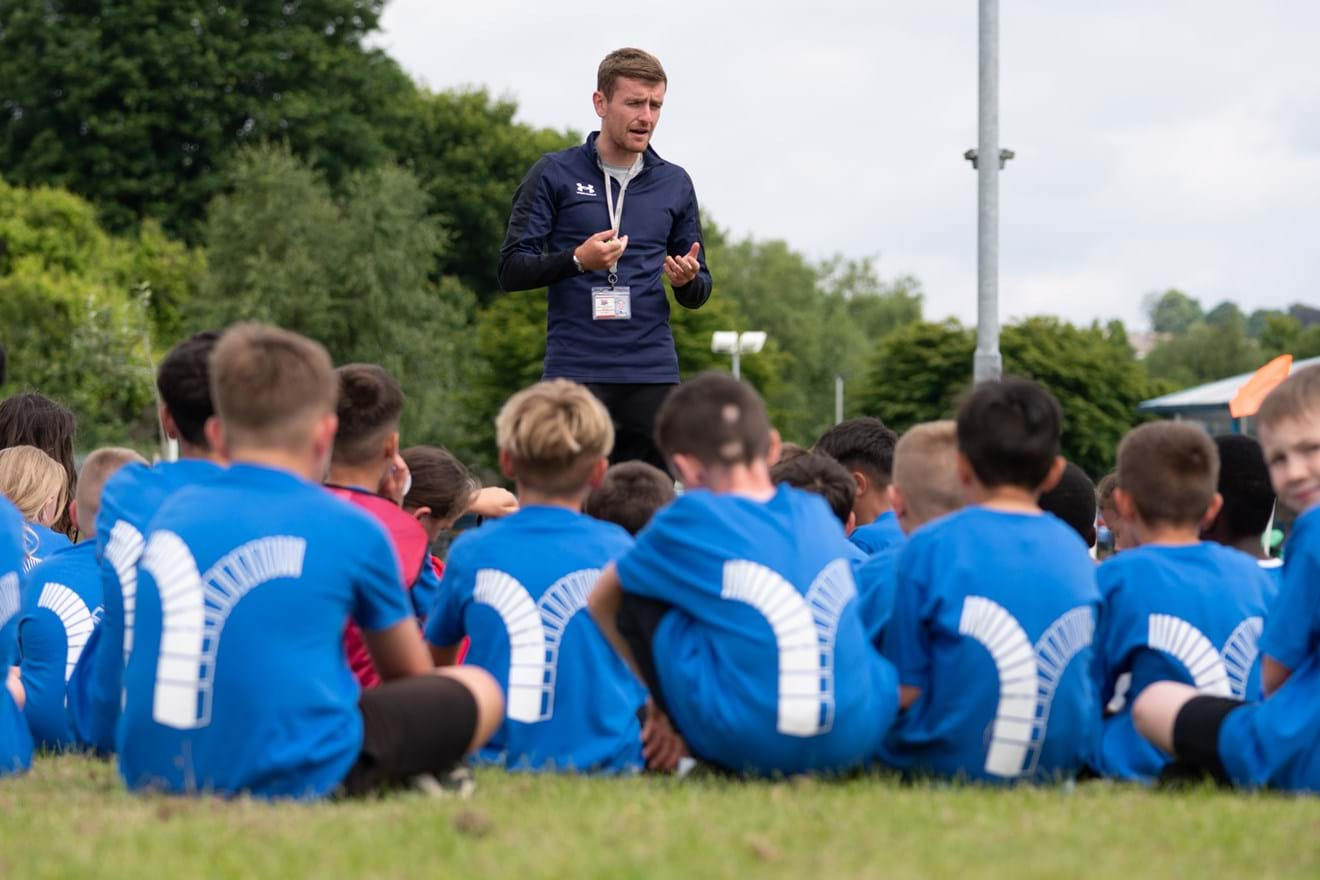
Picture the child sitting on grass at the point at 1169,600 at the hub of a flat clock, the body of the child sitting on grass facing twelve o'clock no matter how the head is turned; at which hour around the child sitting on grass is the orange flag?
The orange flag is roughly at 12 o'clock from the child sitting on grass.

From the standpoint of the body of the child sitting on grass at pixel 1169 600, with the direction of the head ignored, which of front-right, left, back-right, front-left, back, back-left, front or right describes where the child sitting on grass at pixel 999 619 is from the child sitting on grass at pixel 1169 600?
back-left

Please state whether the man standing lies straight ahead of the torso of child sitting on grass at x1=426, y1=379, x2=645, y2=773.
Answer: yes

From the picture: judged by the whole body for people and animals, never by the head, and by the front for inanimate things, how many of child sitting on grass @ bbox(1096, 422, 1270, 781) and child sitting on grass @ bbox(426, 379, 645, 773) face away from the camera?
2

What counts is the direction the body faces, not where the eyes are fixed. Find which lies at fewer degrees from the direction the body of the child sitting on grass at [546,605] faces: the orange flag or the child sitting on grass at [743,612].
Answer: the orange flag

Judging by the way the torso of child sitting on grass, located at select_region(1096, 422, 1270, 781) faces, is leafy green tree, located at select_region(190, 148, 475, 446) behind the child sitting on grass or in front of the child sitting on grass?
in front

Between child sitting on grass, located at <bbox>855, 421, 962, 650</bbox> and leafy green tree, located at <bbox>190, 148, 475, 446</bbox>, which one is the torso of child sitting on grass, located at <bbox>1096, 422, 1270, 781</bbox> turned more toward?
the leafy green tree

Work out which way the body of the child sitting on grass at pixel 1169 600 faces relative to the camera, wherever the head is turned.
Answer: away from the camera

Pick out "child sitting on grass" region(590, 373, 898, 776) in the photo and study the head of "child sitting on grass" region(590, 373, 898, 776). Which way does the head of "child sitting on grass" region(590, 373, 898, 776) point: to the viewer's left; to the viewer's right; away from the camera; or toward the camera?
away from the camera

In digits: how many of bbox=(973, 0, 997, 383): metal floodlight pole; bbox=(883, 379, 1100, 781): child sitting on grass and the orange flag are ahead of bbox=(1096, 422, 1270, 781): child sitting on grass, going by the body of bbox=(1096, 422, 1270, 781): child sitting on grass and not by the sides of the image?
2

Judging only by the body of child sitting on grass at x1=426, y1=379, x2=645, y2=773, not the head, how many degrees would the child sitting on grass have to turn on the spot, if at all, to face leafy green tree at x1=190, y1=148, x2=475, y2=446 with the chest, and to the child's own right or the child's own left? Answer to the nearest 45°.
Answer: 0° — they already face it

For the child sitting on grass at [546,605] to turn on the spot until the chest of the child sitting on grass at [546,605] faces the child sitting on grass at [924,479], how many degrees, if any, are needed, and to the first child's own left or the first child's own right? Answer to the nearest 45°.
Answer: approximately 90° to the first child's own right

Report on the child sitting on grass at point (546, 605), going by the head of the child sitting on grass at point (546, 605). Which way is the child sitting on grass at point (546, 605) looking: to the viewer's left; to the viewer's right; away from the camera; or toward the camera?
away from the camera

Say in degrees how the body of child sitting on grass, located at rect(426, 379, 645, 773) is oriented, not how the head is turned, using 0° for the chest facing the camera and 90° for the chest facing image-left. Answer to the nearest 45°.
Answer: approximately 180°
